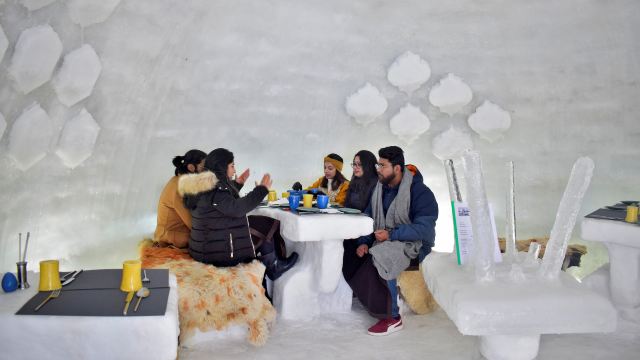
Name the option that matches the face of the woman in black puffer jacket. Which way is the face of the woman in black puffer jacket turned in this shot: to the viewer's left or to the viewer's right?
to the viewer's right

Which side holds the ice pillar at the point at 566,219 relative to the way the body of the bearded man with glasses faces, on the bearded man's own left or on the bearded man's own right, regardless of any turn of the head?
on the bearded man's own left

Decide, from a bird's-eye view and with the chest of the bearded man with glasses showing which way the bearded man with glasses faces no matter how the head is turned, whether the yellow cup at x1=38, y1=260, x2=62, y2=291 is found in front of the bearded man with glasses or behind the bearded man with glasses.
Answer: in front

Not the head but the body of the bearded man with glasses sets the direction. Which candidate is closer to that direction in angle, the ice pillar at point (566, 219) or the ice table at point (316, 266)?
the ice table

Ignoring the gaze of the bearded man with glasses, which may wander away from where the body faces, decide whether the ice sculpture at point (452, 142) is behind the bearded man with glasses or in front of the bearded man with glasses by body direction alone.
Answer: behind

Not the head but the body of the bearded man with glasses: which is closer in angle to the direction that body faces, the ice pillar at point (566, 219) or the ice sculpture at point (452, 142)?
the ice pillar

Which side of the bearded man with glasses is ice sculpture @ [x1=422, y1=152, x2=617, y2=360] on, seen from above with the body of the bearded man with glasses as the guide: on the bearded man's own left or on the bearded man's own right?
on the bearded man's own left

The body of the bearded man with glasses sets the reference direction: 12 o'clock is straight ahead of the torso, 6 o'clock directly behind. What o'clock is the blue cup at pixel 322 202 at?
The blue cup is roughly at 1 o'clock from the bearded man with glasses.

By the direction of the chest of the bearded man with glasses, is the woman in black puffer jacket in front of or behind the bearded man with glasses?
in front

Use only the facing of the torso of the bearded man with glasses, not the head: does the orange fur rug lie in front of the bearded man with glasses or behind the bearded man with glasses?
in front

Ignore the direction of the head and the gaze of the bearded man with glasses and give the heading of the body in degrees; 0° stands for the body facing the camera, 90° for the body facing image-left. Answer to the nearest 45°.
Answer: approximately 45°

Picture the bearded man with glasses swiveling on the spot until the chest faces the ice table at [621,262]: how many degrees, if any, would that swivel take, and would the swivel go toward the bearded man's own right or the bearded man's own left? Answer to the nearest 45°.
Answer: approximately 135° to the bearded man's own left
